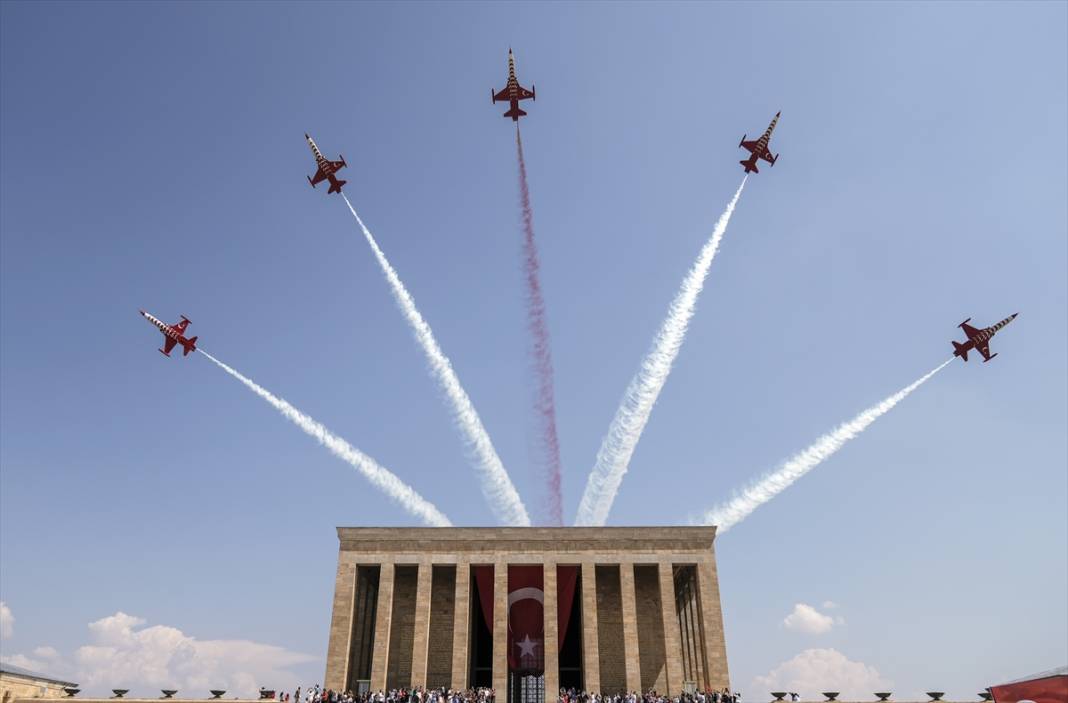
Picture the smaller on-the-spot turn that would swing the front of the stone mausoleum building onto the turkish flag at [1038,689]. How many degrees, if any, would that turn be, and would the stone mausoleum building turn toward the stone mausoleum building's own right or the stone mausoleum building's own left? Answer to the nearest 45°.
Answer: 0° — it already faces it

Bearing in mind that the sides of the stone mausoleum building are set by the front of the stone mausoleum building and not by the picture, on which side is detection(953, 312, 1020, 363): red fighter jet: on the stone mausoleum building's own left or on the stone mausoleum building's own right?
on the stone mausoleum building's own left

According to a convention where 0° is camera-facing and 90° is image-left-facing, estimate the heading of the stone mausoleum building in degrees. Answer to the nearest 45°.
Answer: approximately 0°

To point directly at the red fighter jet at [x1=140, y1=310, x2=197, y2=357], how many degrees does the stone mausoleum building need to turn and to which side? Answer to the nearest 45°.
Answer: approximately 90° to its right

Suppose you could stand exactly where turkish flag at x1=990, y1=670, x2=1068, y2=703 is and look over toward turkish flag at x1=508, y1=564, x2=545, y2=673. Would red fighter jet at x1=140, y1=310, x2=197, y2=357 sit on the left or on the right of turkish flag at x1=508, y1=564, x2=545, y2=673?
left
